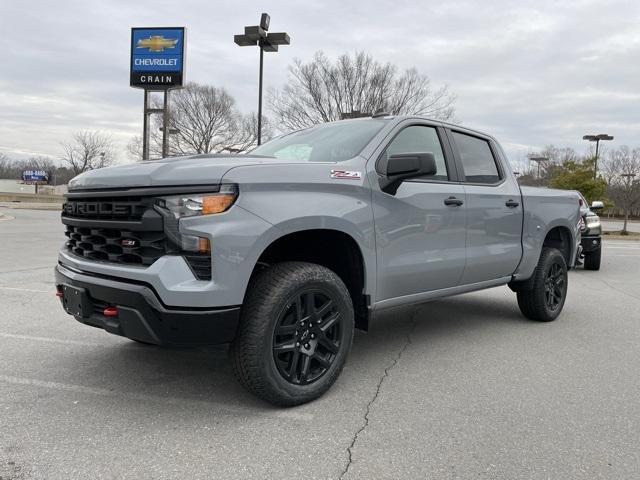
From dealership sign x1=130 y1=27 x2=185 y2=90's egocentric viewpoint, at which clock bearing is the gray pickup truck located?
The gray pickup truck is roughly at 12 o'clock from the dealership sign.

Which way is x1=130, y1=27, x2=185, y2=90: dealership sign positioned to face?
toward the camera

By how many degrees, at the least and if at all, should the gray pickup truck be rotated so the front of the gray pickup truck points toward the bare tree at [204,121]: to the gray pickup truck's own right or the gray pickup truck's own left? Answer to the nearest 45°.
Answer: approximately 135° to the gray pickup truck's own right

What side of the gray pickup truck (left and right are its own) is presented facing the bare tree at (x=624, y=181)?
back

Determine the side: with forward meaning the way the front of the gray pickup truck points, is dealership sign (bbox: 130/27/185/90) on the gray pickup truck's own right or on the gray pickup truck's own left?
on the gray pickup truck's own right

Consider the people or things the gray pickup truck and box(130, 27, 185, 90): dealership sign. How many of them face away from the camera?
0

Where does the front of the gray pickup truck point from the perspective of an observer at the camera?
facing the viewer and to the left of the viewer

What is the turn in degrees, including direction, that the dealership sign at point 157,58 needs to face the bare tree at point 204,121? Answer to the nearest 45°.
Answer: approximately 180°

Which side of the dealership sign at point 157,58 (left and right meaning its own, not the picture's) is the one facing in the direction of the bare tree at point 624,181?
left
